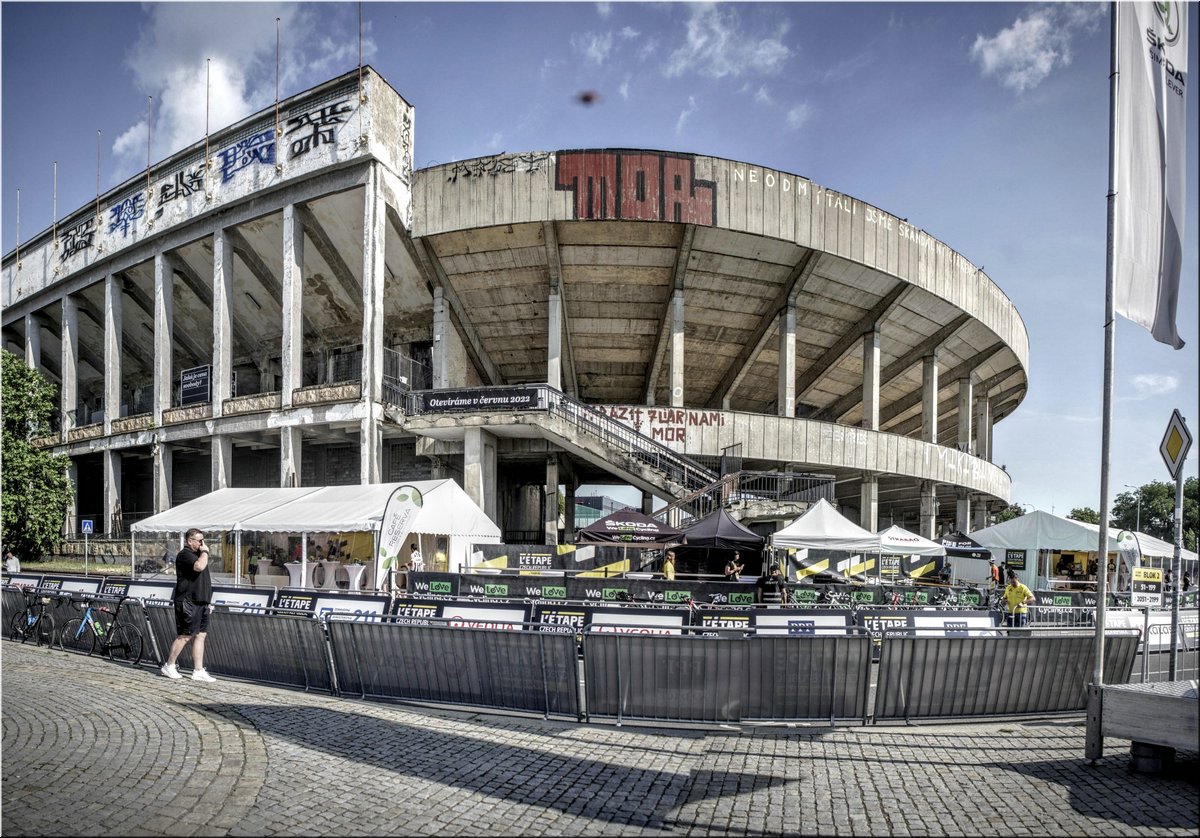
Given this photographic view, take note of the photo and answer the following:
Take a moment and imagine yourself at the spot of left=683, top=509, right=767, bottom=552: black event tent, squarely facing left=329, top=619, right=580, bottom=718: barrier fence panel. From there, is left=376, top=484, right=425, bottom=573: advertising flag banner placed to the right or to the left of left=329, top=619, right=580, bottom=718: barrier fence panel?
right

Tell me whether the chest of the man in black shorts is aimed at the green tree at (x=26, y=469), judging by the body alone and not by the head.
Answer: no

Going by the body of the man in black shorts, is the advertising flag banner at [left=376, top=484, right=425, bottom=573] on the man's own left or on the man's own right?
on the man's own left
